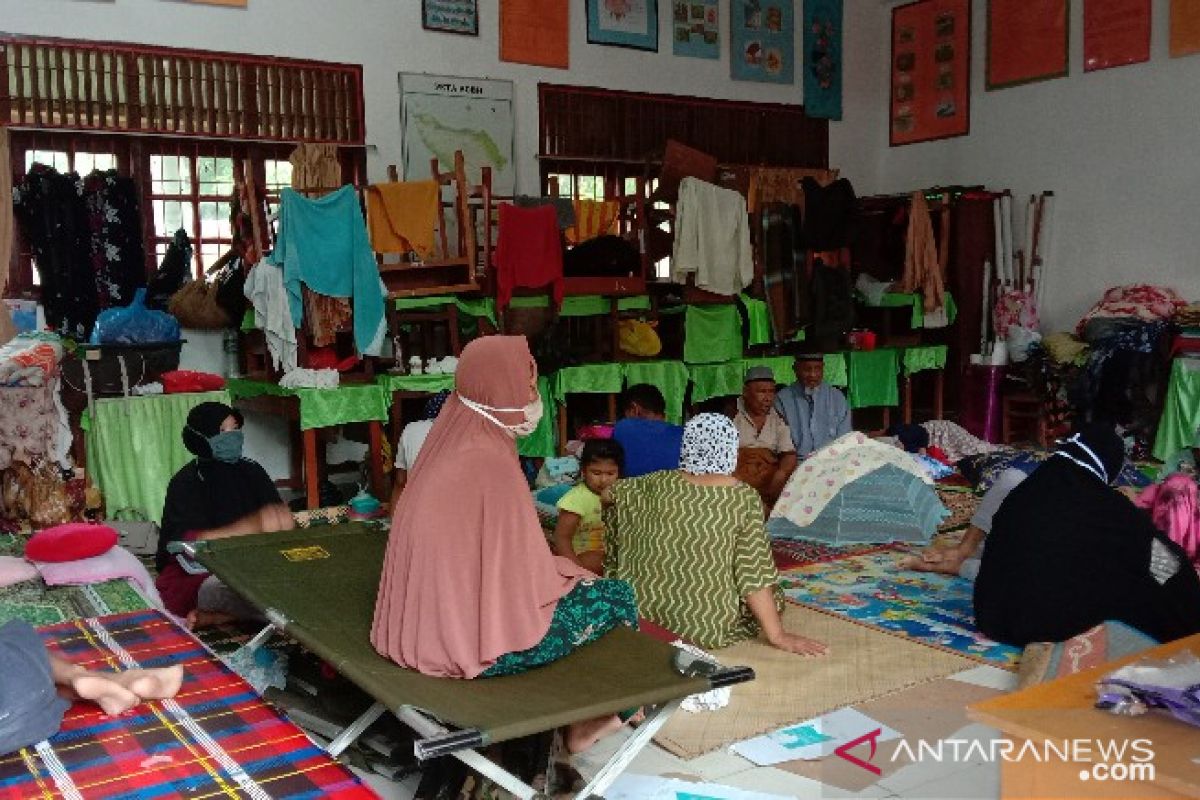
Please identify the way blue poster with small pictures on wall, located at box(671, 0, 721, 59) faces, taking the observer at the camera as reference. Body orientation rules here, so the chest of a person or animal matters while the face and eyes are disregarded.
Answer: facing the viewer

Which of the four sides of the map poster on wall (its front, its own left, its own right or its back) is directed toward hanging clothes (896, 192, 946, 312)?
left

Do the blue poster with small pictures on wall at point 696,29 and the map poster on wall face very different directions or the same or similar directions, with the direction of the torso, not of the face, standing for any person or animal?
same or similar directions

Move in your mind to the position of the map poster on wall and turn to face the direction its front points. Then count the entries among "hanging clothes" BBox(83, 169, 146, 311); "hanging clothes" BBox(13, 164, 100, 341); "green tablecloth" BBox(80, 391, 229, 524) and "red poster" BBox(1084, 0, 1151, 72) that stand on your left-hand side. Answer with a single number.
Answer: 1

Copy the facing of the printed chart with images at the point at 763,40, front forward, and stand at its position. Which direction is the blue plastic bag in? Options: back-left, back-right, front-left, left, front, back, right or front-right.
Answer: front-right

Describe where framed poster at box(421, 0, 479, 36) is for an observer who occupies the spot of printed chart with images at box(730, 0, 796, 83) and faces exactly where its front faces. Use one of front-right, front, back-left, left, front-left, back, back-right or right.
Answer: front-right

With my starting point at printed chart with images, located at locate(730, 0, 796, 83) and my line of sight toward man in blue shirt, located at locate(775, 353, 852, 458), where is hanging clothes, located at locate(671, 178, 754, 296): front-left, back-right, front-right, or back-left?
front-right

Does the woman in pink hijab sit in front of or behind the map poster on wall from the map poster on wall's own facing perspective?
in front

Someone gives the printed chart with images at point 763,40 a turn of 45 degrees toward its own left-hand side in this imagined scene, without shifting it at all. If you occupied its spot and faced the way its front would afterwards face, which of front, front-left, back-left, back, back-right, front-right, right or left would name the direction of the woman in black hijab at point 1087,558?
front-right

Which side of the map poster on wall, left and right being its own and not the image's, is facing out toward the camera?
front

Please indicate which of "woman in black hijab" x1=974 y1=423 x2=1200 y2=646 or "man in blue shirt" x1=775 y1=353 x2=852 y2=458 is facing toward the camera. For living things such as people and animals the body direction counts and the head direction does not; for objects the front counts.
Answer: the man in blue shirt

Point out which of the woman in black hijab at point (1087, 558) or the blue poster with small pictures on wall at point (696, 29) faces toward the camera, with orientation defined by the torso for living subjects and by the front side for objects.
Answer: the blue poster with small pictures on wall

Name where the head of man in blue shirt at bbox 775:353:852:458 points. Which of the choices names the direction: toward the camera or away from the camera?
toward the camera

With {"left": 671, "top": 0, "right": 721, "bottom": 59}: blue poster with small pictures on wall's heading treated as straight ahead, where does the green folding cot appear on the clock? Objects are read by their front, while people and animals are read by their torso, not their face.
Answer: The green folding cot is roughly at 12 o'clock from the blue poster with small pictures on wall.

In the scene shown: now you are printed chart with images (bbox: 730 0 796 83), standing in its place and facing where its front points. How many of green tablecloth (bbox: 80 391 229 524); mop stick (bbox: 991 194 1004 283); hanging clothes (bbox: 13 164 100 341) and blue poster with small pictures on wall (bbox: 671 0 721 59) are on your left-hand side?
1

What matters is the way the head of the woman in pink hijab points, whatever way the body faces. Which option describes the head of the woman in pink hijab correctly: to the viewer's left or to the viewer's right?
to the viewer's right

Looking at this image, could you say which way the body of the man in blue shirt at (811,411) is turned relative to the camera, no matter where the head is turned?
toward the camera
